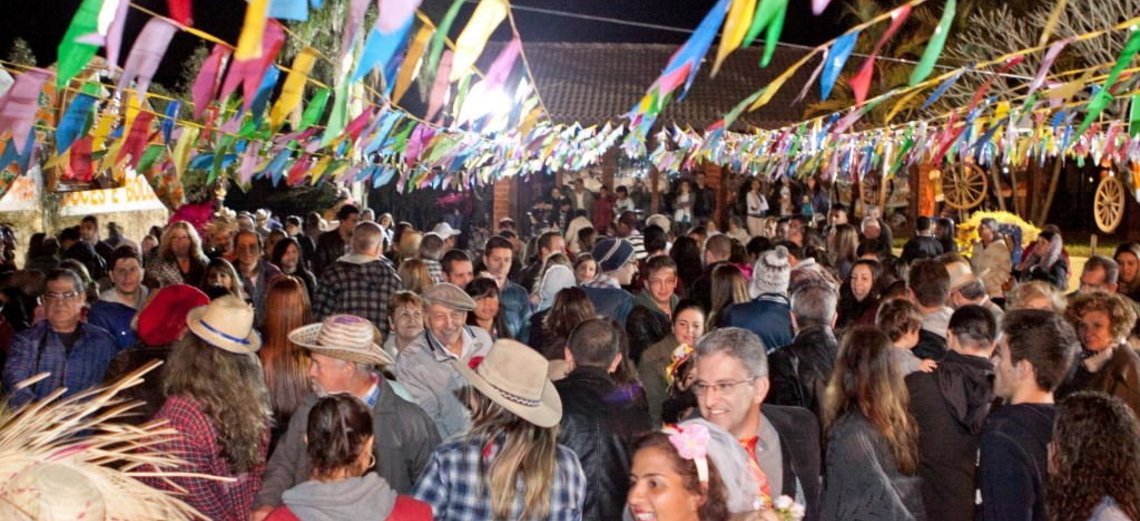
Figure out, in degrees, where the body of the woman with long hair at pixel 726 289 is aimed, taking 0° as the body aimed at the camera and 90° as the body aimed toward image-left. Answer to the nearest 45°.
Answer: approximately 180°

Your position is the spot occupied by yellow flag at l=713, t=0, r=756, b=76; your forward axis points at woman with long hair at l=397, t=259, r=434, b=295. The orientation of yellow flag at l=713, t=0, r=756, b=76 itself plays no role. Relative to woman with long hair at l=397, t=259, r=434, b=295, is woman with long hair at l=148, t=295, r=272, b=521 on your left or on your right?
left

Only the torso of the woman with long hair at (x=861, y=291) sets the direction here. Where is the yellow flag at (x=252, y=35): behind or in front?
in front

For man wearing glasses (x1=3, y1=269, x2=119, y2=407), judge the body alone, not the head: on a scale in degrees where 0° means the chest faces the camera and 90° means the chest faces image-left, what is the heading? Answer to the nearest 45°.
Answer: approximately 0°

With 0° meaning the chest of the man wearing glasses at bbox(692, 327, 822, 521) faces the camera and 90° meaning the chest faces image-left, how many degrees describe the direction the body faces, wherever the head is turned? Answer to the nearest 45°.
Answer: approximately 45°

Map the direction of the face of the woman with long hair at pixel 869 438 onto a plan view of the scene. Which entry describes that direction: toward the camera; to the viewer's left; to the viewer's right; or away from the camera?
away from the camera

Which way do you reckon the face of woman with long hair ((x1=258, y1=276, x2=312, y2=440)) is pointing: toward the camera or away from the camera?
away from the camera

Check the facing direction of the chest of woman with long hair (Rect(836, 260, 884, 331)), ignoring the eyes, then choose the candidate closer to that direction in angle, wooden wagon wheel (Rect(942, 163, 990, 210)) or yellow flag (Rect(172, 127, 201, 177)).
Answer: the yellow flag

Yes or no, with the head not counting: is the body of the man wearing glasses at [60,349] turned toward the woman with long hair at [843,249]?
no

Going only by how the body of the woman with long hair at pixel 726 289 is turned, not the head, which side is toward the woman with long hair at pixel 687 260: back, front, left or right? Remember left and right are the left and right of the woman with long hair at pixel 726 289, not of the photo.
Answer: front
